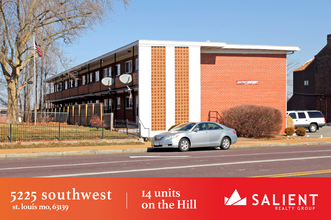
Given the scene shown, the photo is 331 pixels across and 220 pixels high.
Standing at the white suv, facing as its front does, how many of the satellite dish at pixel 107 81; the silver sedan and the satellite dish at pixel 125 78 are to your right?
0

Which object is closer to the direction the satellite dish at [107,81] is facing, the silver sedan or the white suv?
the silver sedan

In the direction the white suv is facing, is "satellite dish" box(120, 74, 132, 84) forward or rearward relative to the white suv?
forward

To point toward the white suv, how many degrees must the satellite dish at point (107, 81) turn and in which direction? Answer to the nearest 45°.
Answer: approximately 135° to its left

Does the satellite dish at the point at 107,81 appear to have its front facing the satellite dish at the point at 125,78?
no

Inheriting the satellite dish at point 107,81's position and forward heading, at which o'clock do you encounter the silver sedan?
The silver sedan is roughly at 10 o'clock from the satellite dish.

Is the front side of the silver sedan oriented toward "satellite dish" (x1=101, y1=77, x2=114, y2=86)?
no

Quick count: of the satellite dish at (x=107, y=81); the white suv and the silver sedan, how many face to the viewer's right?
0

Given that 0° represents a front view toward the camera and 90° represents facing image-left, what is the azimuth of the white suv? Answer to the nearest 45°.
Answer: approximately 90°

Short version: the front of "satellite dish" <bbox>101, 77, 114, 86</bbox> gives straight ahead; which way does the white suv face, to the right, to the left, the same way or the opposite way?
to the right

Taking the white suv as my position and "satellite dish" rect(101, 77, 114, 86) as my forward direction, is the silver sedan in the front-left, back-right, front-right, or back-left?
front-left

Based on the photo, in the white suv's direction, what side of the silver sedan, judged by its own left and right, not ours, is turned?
back

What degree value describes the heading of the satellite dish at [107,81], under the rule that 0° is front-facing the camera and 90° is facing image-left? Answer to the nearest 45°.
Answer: approximately 45°

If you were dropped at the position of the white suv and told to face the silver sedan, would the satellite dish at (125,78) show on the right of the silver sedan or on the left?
right
